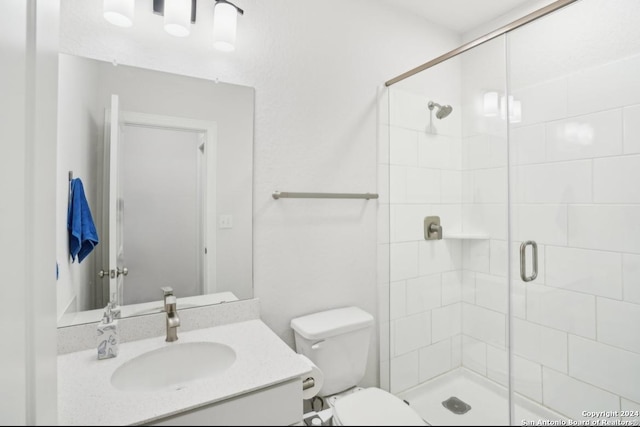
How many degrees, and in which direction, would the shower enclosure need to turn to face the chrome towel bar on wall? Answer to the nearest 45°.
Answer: approximately 45° to its right

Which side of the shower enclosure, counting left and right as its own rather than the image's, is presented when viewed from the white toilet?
front

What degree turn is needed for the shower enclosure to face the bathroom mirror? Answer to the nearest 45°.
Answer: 0° — it already faces it

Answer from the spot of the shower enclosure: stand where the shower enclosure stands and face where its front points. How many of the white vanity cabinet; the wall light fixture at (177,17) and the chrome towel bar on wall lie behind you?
0

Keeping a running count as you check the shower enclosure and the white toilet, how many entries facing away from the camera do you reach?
0

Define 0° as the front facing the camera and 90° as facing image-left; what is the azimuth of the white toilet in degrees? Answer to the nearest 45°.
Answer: approximately 315°

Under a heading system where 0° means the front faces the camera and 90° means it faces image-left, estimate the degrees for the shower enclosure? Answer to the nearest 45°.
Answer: approximately 45°

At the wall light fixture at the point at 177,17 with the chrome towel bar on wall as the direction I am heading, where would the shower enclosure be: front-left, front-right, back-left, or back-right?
front-right

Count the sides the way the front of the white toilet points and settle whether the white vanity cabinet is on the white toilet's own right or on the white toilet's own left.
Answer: on the white toilet's own right

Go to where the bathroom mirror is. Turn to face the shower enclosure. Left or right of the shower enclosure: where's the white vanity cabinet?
right

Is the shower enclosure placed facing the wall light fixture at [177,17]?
yes
